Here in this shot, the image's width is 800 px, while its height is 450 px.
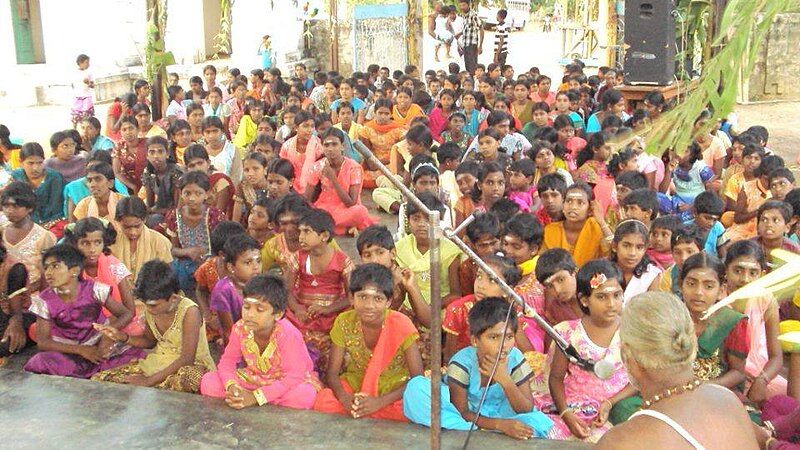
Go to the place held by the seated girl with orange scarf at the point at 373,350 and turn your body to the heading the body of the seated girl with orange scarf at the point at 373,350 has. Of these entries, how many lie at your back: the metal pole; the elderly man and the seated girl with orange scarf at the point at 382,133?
1

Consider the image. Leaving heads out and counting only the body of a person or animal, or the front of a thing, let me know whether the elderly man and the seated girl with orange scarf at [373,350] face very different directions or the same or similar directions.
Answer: very different directions

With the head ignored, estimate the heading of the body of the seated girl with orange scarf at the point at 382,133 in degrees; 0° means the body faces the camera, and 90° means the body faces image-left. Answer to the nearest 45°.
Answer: approximately 0°

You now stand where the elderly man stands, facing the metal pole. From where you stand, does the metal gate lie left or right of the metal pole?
right

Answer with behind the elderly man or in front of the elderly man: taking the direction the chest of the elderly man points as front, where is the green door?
in front

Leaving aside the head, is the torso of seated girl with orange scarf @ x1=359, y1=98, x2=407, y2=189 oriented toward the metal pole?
yes

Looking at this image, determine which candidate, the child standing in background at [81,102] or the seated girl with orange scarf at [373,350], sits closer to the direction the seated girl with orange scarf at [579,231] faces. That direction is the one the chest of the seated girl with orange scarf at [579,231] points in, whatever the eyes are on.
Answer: the seated girl with orange scarf

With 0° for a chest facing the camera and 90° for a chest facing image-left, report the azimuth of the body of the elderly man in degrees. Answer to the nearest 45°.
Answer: approximately 135°

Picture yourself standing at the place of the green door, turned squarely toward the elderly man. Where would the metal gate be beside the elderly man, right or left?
left

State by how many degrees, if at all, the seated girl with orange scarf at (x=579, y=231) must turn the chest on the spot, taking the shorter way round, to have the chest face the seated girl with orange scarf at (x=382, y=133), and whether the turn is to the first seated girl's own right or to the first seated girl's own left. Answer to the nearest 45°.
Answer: approximately 135° to the first seated girl's own right

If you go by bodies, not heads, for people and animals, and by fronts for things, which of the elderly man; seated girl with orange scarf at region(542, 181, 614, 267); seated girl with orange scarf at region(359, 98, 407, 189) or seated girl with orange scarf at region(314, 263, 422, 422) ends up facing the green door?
the elderly man
